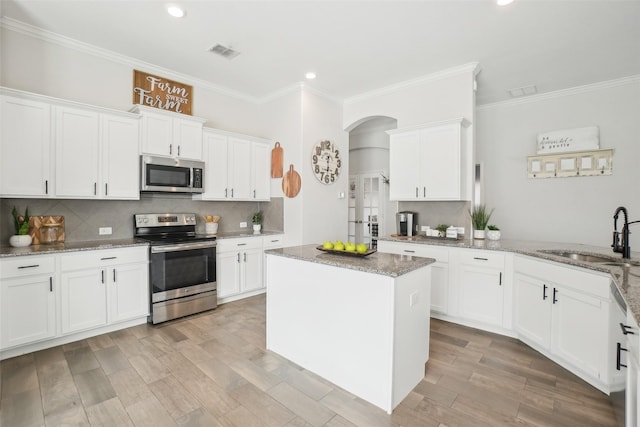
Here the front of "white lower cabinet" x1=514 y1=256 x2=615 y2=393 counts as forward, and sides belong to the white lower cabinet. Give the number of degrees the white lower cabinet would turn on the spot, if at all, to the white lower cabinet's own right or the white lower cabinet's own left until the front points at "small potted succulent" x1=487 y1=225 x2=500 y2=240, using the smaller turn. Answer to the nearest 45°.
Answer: approximately 90° to the white lower cabinet's own right

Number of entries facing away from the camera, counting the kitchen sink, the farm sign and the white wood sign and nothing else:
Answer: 0

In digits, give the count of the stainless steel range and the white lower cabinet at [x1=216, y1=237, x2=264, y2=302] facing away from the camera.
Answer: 0

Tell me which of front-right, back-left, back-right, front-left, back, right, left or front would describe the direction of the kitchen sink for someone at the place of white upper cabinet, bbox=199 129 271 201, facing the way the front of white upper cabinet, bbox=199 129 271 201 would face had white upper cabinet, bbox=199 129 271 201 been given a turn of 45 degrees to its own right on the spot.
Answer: front-left

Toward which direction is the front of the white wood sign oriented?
toward the camera

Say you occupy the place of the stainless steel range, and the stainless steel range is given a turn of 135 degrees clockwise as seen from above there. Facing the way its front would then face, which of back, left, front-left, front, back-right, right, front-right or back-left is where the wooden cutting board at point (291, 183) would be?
back

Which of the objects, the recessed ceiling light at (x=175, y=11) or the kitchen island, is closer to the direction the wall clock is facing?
the kitchen island

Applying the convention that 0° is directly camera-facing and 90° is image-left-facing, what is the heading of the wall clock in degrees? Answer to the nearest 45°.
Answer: approximately 315°

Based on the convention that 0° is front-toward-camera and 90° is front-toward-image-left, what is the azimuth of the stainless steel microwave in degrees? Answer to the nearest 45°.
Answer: approximately 315°

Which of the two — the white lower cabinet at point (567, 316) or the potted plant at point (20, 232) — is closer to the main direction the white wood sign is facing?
the white lower cabinet

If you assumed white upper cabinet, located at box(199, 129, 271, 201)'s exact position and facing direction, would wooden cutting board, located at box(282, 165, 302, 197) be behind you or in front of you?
in front

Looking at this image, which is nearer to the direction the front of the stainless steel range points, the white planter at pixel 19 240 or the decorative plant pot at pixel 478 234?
the decorative plant pot

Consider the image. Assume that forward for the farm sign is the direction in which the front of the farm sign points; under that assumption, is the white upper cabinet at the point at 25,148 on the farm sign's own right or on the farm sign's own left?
on the farm sign's own right

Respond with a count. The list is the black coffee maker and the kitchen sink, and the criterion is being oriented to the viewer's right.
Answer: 0

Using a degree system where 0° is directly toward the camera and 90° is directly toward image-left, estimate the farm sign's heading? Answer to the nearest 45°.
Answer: approximately 315°

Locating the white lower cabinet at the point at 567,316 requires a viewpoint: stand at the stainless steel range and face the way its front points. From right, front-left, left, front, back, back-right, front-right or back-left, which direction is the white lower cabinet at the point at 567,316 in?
front
